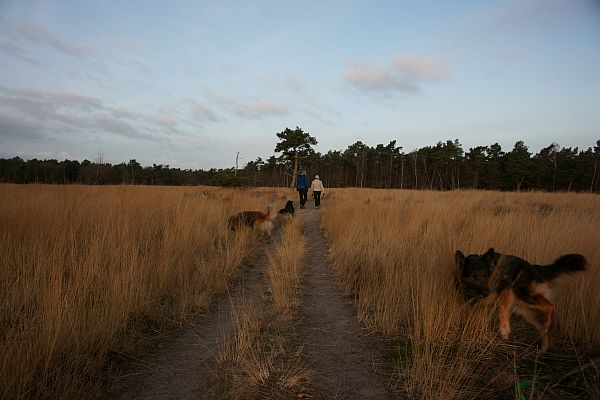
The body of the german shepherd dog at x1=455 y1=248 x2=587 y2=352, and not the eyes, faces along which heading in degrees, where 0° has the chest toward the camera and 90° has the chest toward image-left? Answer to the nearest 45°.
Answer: approximately 90°

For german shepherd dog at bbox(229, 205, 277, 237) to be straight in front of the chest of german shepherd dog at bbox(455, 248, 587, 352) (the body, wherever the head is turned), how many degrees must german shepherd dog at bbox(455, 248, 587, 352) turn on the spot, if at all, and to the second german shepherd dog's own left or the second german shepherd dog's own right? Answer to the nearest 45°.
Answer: approximately 45° to the second german shepherd dog's own right
